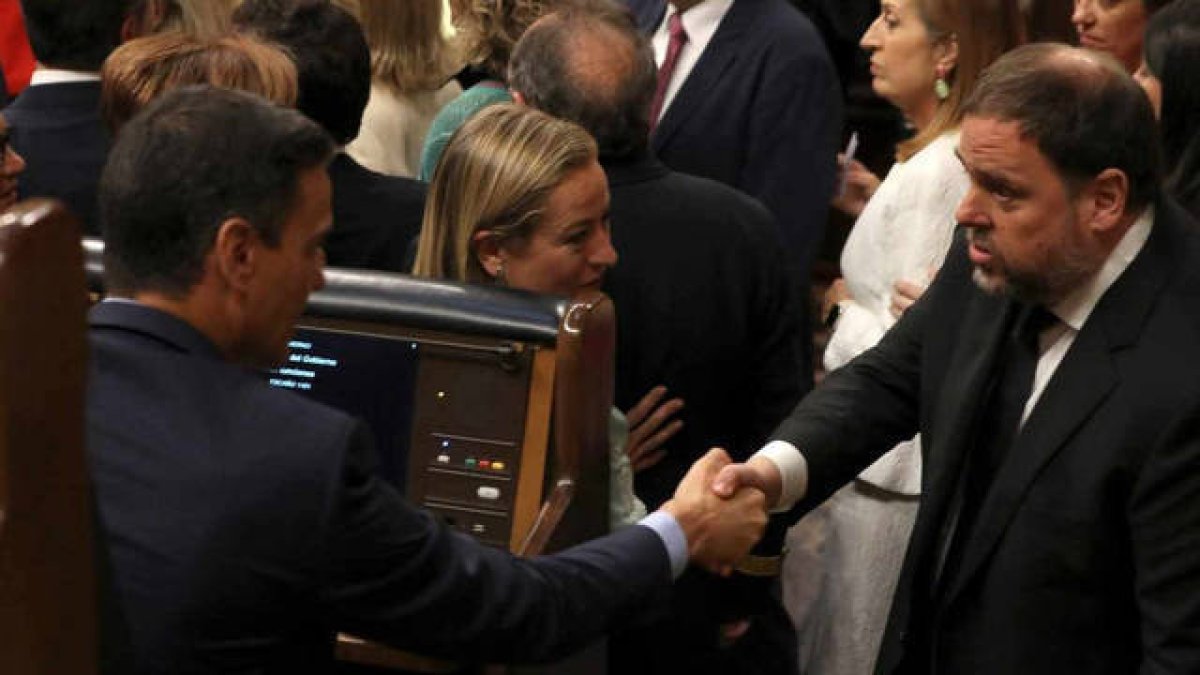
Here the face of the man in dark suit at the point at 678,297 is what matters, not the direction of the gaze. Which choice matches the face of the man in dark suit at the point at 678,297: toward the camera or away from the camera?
away from the camera

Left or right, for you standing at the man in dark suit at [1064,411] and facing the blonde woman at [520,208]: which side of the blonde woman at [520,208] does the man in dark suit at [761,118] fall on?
right

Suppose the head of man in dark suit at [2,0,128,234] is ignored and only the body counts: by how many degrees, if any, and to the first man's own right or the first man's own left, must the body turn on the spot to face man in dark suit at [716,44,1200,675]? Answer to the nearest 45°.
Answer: approximately 135° to the first man's own right

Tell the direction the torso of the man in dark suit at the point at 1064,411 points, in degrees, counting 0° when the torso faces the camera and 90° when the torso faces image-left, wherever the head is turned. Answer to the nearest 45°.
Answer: approximately 45°

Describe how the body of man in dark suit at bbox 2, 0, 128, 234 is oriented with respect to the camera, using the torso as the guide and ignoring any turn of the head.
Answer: away from the camera

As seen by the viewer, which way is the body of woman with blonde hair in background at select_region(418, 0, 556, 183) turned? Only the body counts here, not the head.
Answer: away from the camera

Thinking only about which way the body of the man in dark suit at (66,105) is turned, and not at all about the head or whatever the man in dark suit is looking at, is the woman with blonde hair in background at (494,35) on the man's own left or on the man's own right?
on the man's own right

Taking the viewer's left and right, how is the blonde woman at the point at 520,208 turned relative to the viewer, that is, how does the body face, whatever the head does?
facing to the right of the viewer

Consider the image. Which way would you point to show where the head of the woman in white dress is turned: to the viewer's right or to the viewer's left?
to the viewer's left

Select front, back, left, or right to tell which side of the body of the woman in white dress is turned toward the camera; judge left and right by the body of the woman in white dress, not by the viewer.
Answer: left

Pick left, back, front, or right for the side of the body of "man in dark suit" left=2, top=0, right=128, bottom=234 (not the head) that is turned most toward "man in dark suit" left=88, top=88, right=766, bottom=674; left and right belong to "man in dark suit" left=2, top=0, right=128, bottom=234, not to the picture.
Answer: back
